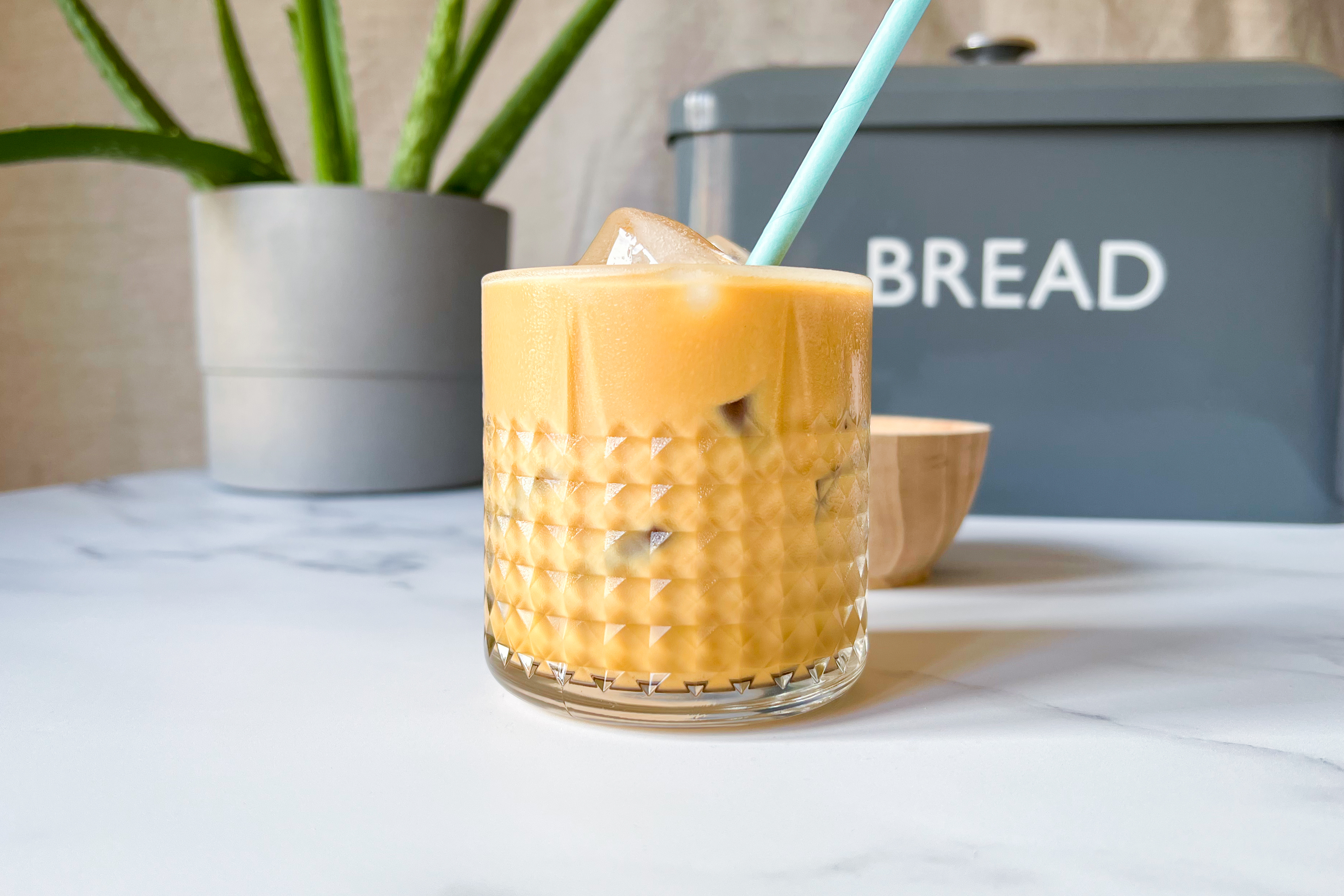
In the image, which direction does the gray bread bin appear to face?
toward the camera

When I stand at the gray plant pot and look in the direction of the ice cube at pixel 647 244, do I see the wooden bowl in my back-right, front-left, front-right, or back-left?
front-left
